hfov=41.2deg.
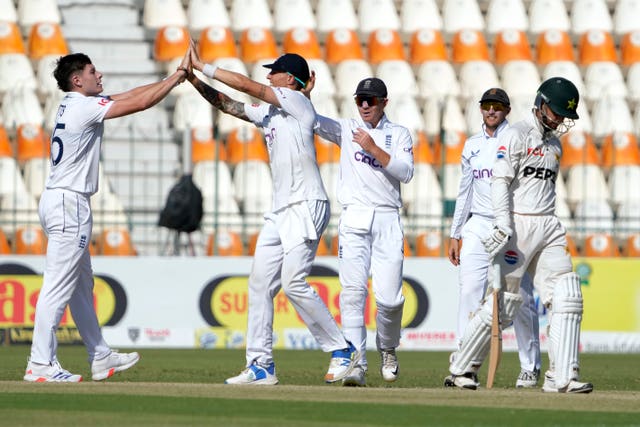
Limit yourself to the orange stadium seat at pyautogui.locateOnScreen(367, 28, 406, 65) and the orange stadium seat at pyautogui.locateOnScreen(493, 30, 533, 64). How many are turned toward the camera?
2

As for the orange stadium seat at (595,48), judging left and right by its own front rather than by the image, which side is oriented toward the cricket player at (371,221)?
front

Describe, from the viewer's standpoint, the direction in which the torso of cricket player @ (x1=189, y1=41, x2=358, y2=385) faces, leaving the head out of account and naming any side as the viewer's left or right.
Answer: facing to the left of the viewer

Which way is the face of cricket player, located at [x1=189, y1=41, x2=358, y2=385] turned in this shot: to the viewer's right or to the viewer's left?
to the viewer's left

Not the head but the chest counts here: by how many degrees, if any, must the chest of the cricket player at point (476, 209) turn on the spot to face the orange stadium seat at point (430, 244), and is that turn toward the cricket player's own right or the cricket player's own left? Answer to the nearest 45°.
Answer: approximately 180°

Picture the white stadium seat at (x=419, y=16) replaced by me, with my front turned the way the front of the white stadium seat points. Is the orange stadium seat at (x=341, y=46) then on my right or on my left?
on my right

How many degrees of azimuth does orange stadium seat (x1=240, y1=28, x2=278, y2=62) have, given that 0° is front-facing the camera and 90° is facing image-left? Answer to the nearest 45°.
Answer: approximately 0°

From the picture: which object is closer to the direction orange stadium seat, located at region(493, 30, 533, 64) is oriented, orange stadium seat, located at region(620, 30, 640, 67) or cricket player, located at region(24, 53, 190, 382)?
the cricket player

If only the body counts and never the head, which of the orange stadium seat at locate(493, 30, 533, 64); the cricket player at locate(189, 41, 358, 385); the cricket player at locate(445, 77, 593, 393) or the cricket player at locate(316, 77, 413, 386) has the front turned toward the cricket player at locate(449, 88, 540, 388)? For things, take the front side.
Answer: the orange stadium seat
